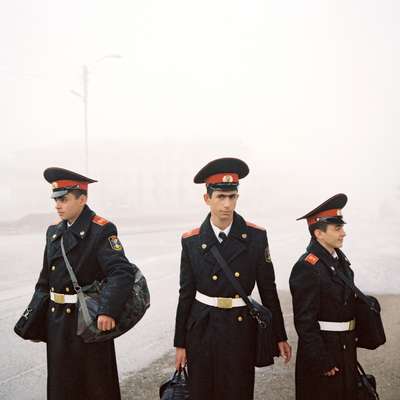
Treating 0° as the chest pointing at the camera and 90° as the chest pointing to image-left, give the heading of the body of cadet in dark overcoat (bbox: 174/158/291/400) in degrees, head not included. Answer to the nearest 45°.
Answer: approximately 0°

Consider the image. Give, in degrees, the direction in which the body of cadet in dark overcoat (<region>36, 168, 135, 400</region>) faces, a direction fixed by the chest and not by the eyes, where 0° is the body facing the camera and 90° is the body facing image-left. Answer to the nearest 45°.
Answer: approximately 45°

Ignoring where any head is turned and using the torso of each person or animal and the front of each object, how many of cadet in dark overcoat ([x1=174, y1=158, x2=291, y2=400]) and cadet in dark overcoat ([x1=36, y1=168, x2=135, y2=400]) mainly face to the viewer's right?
0

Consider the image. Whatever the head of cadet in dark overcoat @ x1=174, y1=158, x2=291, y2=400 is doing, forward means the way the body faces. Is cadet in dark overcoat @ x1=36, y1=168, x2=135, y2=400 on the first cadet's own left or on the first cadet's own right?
on the first cadet's own right

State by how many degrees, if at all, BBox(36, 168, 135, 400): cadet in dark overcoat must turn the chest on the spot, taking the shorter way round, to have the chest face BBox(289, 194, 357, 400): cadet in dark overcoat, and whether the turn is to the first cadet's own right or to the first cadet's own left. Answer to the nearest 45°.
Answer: approximately 135° to the first cadet's own left

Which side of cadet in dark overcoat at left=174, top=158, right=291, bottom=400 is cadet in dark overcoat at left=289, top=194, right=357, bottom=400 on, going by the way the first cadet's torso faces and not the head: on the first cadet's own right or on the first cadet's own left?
on the first cadet's own left

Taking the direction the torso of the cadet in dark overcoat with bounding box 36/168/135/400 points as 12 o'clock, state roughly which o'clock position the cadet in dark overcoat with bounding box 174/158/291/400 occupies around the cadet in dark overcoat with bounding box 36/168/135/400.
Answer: the cadet in dark overcoat with bounding box 174/158/291/400 is roughly at 8 o'clock from the cadet in dark overcoat with bounding box 36/168/135/400.
